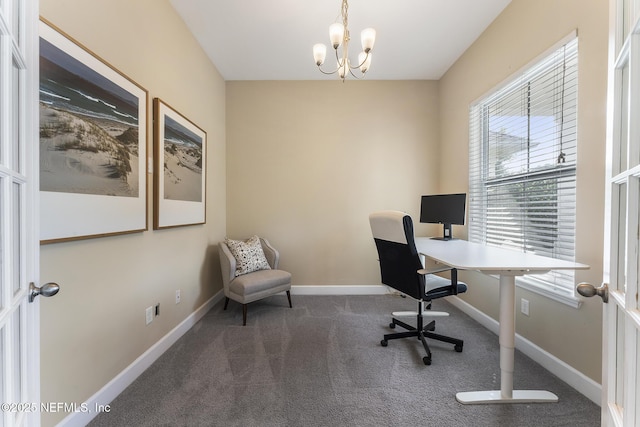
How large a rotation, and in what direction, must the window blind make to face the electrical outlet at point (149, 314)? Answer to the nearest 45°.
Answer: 0° — it already faces it

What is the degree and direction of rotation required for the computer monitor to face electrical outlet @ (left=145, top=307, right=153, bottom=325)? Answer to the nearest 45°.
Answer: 0° — it already faces it

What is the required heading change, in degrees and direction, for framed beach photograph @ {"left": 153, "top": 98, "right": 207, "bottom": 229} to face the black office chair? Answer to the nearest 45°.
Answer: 0° — it already faces it

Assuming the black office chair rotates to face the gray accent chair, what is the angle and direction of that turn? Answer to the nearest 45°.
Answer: approximately 135° to its left

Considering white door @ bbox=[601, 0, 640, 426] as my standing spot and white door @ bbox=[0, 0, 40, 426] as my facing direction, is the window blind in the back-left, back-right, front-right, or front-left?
back-right

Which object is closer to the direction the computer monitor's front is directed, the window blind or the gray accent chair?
the gray accent chair

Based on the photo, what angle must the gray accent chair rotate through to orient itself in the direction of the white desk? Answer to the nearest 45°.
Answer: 0° — it already faces it

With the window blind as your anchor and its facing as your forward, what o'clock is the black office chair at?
The black office chair is roughly at 12 o'clock from the window blind.

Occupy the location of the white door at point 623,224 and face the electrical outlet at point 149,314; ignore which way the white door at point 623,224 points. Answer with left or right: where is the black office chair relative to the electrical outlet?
right

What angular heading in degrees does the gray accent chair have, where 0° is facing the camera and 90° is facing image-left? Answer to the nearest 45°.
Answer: approximately 315°

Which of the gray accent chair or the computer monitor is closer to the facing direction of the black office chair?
the computer monitor

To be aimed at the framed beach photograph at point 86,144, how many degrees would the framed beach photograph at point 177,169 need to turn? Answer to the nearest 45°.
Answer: approximately 90° to its right

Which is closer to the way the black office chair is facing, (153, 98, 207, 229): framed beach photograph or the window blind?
the window blind
